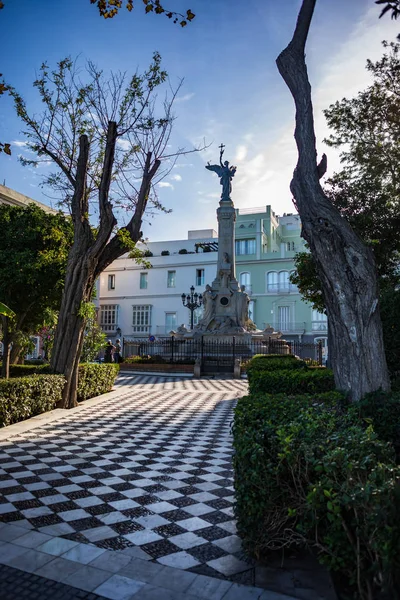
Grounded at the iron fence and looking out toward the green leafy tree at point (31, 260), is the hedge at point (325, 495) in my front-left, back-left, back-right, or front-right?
front-left

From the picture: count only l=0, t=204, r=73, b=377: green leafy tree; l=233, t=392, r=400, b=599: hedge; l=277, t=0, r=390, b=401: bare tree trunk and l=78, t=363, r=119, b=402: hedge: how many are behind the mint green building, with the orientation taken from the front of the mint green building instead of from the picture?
0

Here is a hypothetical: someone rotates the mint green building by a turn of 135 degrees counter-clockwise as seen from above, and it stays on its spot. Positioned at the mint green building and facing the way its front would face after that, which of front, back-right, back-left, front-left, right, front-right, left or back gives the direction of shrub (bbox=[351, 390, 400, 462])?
back-right

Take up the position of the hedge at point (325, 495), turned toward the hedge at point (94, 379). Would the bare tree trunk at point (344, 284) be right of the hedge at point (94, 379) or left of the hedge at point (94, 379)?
right

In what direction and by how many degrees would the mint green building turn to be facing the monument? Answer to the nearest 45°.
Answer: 0° — it already faces it

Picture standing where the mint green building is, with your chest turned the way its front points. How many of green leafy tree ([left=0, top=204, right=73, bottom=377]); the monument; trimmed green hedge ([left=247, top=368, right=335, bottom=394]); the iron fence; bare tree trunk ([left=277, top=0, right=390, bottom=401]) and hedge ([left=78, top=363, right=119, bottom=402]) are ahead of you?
6

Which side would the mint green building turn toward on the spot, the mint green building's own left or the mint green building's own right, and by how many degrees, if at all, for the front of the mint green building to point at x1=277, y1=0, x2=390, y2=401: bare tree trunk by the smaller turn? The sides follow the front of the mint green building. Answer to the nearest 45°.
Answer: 0° — it already faces it

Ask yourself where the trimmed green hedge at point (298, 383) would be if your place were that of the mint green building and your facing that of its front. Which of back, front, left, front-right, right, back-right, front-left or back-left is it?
front

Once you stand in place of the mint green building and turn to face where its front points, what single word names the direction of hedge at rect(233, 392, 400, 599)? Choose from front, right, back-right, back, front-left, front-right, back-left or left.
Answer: front

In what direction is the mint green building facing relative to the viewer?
toward the camera

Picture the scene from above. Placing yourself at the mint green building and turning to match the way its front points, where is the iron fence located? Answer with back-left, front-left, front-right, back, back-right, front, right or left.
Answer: front

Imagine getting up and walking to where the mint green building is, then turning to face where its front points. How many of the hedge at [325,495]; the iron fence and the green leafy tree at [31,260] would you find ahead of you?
3

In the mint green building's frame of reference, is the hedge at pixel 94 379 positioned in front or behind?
in front

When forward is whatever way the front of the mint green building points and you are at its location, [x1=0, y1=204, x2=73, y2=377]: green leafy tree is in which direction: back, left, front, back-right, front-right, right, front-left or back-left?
front

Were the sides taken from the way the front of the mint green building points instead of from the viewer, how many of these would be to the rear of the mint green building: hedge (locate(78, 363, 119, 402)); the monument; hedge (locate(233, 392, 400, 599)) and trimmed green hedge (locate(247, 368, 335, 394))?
0
